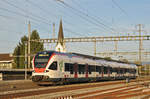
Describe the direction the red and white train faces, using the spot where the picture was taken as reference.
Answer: facing the viewer and to the left of the viewer
